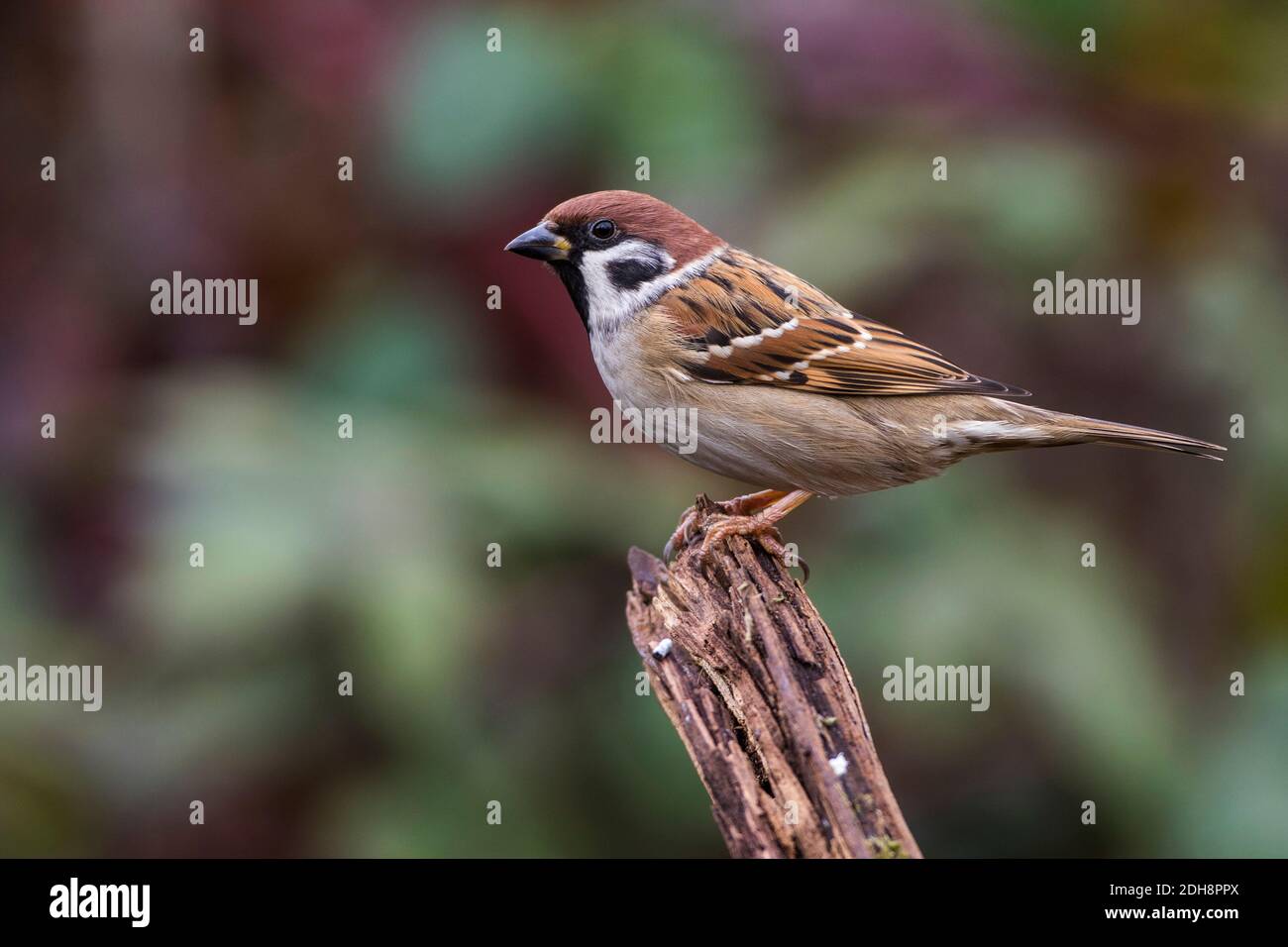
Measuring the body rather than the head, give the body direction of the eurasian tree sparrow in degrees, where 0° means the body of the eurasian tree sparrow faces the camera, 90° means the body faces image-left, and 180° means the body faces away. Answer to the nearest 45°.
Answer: approximately 90°
